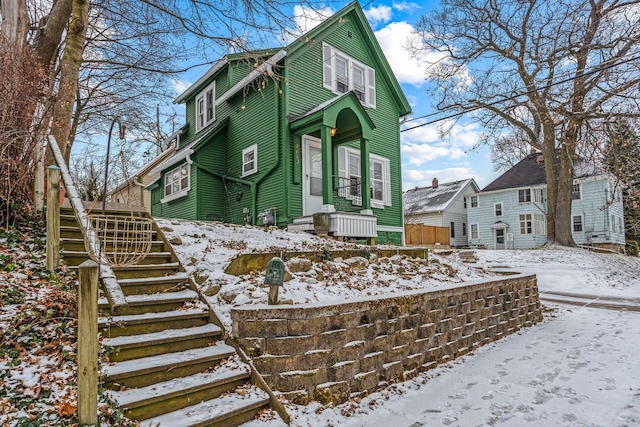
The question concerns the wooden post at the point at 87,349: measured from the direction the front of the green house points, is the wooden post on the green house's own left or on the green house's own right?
on the green house's own right

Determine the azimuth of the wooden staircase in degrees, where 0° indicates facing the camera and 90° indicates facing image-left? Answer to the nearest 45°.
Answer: approximately 315°

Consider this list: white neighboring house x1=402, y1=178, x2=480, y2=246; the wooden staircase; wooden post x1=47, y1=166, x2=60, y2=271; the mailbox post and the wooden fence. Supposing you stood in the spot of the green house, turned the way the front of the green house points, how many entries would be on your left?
2

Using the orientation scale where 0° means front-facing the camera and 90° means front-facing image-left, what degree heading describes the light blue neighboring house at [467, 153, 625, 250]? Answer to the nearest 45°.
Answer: approximately 0°

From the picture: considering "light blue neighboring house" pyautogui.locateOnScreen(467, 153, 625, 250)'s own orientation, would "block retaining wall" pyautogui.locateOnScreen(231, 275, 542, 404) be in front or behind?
in front

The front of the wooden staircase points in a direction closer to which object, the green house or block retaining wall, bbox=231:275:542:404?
the block retaining wall

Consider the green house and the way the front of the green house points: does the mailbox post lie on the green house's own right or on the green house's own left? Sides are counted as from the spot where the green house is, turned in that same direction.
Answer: on the green house's own right

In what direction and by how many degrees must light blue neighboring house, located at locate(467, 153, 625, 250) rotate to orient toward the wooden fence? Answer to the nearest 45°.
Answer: approximately 45° to its right

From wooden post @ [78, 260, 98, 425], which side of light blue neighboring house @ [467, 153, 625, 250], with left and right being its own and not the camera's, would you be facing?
front

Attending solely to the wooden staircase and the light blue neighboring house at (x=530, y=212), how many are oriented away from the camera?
0

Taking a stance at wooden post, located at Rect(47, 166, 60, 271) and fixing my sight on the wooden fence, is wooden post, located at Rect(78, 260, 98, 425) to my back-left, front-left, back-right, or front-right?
back-right

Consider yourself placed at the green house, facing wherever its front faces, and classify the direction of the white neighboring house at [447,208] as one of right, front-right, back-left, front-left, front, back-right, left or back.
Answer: left

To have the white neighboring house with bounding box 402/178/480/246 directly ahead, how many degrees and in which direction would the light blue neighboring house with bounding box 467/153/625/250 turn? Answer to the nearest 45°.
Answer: approximately 90° to its right
